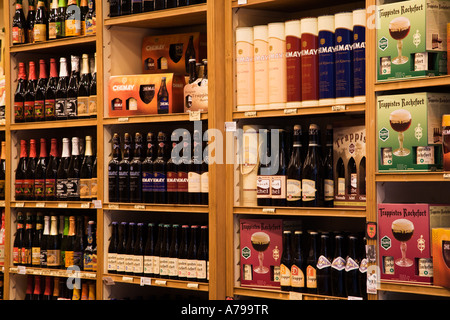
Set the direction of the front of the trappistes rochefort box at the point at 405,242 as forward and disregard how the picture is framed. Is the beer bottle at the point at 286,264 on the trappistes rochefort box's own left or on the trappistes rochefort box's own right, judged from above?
on the trappistes rochefort box's own right

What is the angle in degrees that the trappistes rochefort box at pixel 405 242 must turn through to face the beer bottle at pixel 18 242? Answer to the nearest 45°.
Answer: approximately 90° to its right

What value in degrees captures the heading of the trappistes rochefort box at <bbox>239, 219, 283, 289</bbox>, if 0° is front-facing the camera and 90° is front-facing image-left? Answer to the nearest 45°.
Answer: approximately 0°

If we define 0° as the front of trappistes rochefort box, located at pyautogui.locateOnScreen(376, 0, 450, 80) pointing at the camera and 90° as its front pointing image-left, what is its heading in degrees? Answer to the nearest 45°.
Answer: approximately 45°

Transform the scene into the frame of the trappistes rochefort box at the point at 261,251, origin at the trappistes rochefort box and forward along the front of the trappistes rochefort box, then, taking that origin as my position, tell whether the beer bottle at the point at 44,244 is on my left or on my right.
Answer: on my right

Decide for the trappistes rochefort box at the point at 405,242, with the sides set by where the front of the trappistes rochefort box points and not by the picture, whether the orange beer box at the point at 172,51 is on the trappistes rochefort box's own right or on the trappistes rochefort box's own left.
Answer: on the trappistes rochefort box's own right

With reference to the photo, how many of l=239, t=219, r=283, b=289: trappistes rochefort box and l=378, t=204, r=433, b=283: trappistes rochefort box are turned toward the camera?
2

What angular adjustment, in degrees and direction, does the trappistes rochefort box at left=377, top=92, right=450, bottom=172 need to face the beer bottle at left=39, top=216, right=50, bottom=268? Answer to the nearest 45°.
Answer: approximately 45° to its right
